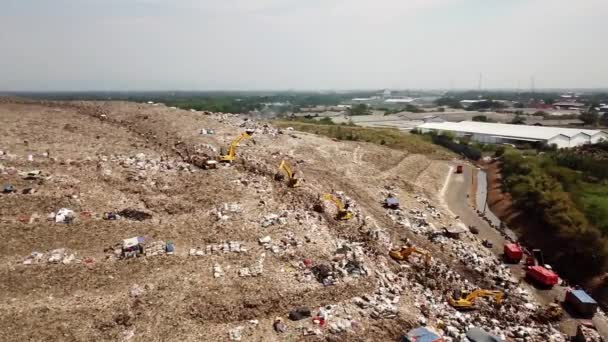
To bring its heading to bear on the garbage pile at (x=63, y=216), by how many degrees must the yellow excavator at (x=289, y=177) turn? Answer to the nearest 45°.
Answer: approximately 90° to its left

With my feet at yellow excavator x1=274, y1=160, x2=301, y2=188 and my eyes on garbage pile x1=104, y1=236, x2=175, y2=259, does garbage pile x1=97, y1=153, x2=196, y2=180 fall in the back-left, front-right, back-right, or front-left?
front-right

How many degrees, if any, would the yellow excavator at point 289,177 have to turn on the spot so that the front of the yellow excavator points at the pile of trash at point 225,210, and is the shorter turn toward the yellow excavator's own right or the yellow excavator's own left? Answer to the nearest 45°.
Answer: approximately 90° to the yellow excavator's own left

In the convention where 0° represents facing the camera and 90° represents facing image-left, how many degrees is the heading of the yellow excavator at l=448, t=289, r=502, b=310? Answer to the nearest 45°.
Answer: approximately 270°

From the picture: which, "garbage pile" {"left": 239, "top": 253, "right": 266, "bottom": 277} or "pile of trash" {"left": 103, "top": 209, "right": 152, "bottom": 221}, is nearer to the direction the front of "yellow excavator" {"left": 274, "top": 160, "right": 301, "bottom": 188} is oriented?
the pile of trash

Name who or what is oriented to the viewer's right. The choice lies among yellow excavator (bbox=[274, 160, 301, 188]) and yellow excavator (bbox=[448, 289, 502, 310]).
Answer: yellow excavator (bbox=[448, 289, 502, 310])

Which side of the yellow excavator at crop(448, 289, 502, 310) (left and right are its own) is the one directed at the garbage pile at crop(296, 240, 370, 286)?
back

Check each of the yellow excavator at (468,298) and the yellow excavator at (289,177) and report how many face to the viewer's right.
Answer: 1

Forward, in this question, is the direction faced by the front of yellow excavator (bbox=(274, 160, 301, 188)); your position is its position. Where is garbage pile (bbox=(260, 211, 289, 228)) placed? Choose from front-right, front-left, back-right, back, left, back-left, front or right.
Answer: back-left

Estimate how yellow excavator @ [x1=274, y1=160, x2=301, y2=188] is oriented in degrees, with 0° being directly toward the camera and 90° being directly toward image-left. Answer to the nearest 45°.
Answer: approximately 135°

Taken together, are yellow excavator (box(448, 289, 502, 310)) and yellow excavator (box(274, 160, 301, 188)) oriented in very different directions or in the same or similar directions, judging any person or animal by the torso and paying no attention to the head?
very different directions

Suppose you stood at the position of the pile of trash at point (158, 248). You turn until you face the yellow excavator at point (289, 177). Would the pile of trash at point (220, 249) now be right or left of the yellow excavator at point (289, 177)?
right

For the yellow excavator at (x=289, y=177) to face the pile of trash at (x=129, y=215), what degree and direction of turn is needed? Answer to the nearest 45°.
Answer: approximately 90° to its left
